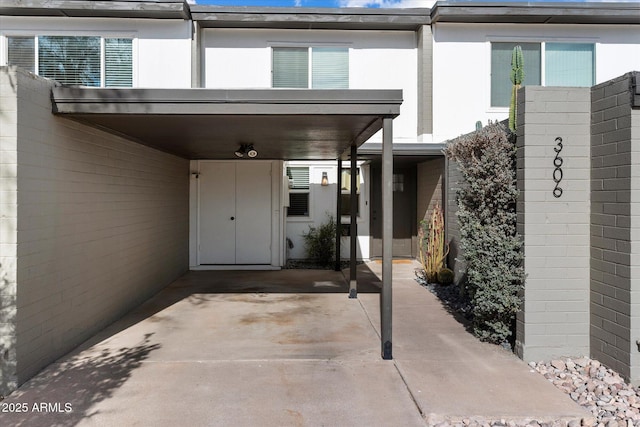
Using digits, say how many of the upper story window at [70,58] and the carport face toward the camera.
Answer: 2

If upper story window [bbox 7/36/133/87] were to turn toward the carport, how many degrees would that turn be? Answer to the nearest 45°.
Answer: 0° — it already faces it

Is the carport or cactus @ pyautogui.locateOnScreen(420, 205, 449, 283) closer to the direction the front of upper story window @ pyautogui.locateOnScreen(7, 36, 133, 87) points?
the carport

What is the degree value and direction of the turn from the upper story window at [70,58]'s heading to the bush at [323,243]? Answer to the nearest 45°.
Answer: approximately 90° to its left

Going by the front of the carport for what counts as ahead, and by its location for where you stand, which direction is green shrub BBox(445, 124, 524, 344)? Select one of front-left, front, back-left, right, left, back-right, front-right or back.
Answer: left

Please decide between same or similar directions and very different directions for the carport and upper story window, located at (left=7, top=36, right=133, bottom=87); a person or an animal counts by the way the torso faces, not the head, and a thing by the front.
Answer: same or similar directions

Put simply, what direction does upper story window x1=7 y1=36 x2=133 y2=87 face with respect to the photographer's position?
facing the viewer

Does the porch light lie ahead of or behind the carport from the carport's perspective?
behind

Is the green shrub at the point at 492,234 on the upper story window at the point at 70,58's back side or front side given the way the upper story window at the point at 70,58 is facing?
on the front side
